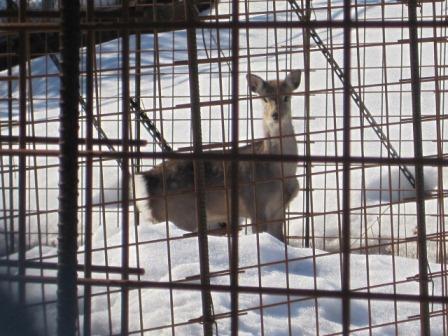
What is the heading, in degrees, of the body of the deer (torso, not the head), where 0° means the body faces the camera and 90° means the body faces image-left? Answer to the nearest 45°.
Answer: approximately 270°
